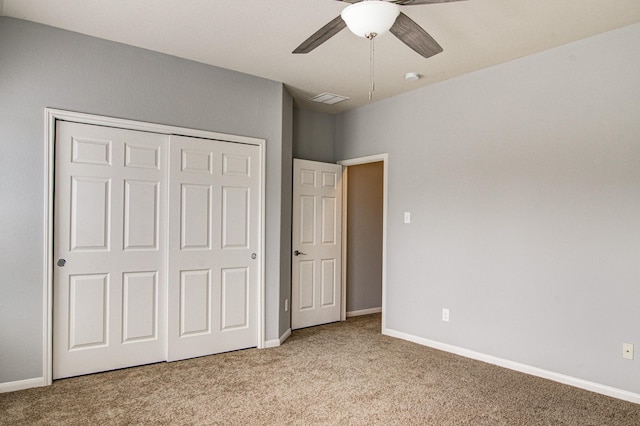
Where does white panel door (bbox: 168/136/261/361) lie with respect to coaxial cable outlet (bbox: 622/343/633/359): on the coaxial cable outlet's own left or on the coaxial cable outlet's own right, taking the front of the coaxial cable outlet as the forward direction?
on the coaxial cable outlet's own right

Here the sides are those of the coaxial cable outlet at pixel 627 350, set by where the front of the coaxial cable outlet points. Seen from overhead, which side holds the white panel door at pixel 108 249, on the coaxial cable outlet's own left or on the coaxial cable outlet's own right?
on the coaxial cable outlet's own right

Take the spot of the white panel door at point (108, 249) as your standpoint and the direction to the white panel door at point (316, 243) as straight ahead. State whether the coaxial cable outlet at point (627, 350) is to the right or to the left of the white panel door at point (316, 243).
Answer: right

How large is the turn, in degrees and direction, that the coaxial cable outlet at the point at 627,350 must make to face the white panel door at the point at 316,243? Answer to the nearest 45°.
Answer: approximately 90° to its right

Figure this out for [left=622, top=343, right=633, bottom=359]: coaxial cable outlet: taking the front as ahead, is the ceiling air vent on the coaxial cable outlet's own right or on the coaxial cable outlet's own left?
on the coaxial cable outlet's own right

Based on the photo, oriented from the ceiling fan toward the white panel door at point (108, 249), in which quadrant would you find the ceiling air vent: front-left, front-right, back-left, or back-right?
front-right

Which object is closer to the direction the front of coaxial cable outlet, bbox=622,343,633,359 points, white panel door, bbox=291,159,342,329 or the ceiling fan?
the ceiling fan

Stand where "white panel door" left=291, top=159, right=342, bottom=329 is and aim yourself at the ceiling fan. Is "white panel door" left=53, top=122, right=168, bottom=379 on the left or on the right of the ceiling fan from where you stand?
right
